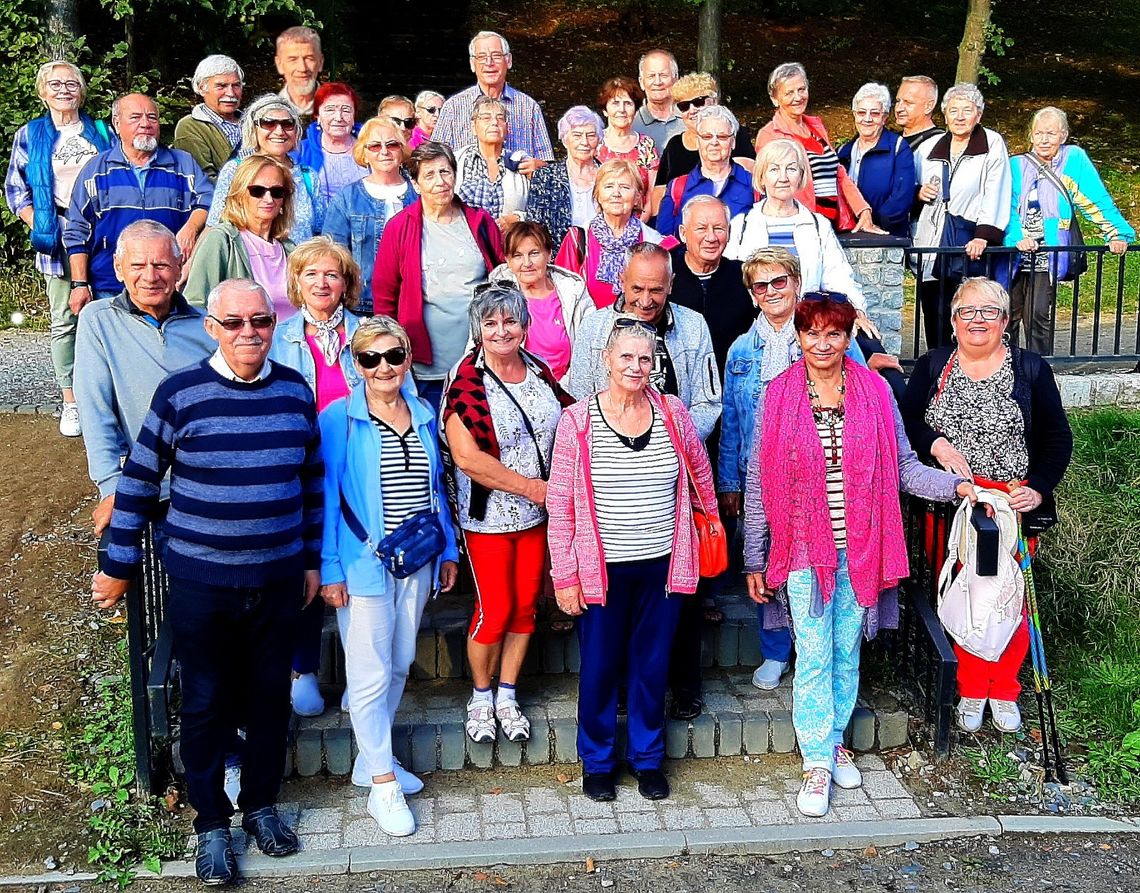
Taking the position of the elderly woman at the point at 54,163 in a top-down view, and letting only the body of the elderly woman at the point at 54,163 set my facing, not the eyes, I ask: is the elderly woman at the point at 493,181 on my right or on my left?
on my left

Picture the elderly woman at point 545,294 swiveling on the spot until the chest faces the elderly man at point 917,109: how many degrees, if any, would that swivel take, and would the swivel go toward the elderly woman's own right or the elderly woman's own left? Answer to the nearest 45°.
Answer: approximately 135° to the elderly woman's own left

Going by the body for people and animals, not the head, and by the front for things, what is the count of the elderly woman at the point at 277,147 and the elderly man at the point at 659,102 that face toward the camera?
2

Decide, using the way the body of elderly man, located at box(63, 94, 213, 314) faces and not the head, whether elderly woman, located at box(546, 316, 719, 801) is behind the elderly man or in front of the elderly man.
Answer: in front

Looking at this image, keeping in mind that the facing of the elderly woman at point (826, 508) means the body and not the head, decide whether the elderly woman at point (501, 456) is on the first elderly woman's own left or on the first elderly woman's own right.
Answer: on the first elderly woman's own right
